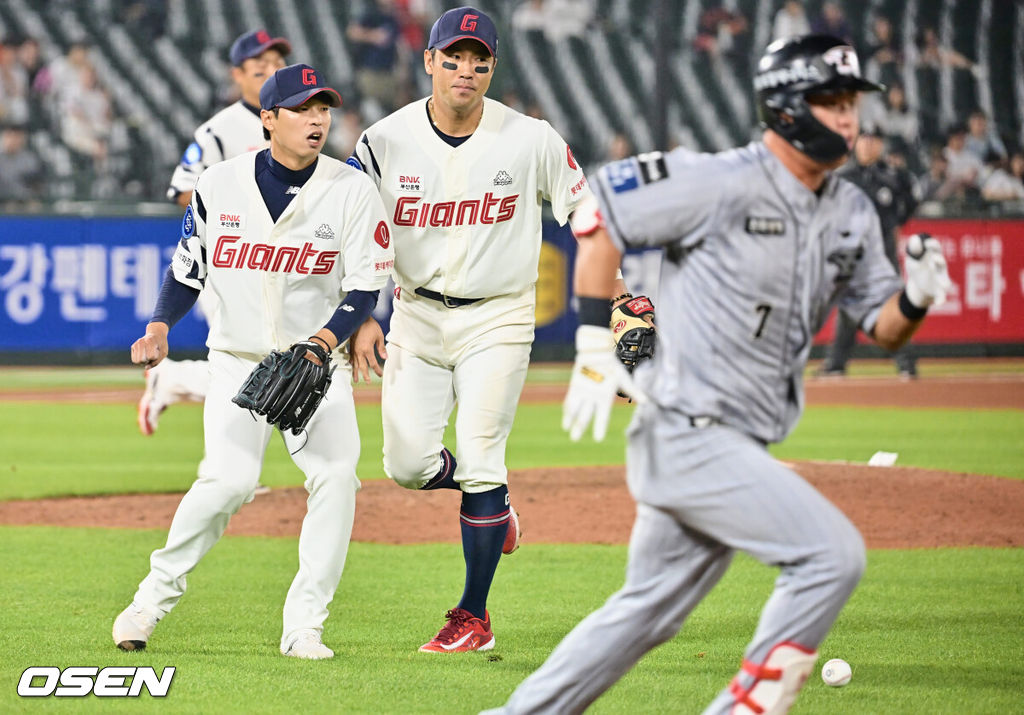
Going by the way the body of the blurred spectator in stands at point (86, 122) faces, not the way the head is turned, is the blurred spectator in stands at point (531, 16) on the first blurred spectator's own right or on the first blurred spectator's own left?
on the first blurred spectator's own left

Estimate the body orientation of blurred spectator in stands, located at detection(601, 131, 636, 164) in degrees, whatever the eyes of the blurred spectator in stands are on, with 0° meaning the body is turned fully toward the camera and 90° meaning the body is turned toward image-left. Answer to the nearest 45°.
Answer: approximately 0°

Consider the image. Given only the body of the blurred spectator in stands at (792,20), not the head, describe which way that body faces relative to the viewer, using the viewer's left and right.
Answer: facing the viewer

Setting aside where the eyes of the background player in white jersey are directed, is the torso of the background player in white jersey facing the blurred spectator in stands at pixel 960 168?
no

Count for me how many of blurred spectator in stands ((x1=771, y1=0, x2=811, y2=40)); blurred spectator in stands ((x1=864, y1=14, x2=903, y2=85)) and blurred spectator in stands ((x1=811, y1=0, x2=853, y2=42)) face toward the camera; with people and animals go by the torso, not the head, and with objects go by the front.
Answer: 3

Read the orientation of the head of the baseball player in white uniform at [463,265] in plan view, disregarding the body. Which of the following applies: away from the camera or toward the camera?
toward the camera

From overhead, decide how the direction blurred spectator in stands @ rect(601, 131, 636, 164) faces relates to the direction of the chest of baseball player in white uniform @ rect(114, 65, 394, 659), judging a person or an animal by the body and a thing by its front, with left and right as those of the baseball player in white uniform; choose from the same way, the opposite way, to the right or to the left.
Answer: the same way

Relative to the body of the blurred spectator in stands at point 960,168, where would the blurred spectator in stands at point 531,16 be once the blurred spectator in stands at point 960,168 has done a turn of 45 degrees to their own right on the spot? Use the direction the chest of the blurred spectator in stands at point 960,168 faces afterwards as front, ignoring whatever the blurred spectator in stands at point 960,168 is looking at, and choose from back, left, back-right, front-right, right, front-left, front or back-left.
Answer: front-right

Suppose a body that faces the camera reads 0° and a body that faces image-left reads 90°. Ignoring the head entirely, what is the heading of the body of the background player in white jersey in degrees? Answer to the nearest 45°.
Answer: approximately 315°

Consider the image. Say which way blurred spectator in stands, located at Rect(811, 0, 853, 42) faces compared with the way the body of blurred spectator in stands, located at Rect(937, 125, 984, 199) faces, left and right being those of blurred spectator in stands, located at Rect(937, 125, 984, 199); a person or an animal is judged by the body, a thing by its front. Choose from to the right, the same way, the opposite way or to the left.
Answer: the same way

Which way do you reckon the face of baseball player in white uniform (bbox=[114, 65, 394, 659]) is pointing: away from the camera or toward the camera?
toward the camera

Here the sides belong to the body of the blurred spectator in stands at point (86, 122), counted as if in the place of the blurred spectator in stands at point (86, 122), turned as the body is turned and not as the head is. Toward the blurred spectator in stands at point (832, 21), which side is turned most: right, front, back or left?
left

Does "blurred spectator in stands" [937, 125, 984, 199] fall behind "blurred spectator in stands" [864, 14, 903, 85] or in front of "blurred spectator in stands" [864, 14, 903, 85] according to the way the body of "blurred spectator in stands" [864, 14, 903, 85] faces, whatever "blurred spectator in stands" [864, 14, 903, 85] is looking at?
in front

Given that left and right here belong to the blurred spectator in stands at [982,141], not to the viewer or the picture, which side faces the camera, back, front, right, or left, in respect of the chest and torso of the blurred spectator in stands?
front
